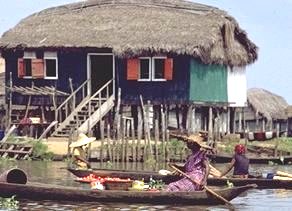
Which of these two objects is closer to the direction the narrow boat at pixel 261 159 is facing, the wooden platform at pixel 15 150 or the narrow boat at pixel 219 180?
the wooden platform

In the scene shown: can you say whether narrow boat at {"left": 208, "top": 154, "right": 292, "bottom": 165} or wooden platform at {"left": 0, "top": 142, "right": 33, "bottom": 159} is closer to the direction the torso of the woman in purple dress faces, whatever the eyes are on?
the wooden platform

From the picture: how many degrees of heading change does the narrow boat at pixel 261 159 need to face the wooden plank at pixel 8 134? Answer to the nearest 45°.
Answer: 0° — it already faces it

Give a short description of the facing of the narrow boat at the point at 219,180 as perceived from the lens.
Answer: facing to the left of the viewer

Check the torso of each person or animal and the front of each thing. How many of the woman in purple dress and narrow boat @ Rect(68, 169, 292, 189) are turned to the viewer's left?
2

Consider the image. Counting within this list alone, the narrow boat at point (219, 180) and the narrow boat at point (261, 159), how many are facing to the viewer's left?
2

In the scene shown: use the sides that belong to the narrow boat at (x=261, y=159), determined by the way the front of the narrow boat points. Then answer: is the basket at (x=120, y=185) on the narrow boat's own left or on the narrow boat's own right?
on the narrow boat's own left

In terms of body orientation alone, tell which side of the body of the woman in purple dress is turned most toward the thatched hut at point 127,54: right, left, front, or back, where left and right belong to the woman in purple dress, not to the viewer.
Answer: right

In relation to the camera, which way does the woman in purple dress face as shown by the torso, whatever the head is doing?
to the viewer's left
